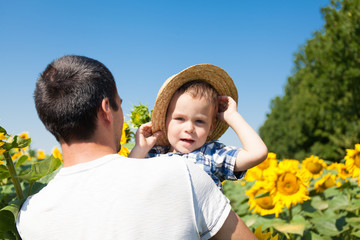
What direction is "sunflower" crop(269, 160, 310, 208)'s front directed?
toward the camera

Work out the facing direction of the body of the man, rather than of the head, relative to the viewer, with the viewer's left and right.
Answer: facing away from the viewer and to the right of the viewer

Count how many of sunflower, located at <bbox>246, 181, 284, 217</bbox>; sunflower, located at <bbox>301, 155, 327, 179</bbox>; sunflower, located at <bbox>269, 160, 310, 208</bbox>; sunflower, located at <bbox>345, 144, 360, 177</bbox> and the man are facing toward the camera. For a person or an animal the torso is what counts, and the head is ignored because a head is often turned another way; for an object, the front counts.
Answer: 4

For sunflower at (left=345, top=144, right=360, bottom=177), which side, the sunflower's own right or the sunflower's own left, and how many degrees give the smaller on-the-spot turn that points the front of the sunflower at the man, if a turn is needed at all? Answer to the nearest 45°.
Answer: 0° — it already faces them

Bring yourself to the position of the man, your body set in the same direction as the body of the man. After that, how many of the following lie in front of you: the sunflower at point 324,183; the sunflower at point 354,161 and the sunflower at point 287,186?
3

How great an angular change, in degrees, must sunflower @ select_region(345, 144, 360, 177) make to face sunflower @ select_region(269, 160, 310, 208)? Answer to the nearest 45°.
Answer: approximately 45° to its right

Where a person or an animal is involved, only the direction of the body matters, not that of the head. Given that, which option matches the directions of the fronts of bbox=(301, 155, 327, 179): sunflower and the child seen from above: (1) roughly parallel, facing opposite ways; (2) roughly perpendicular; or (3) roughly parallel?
roughly parallel

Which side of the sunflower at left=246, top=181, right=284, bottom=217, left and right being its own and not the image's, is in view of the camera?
front

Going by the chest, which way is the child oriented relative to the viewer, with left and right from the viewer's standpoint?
facing the viewer

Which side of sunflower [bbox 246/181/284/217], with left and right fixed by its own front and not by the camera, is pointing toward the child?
front
